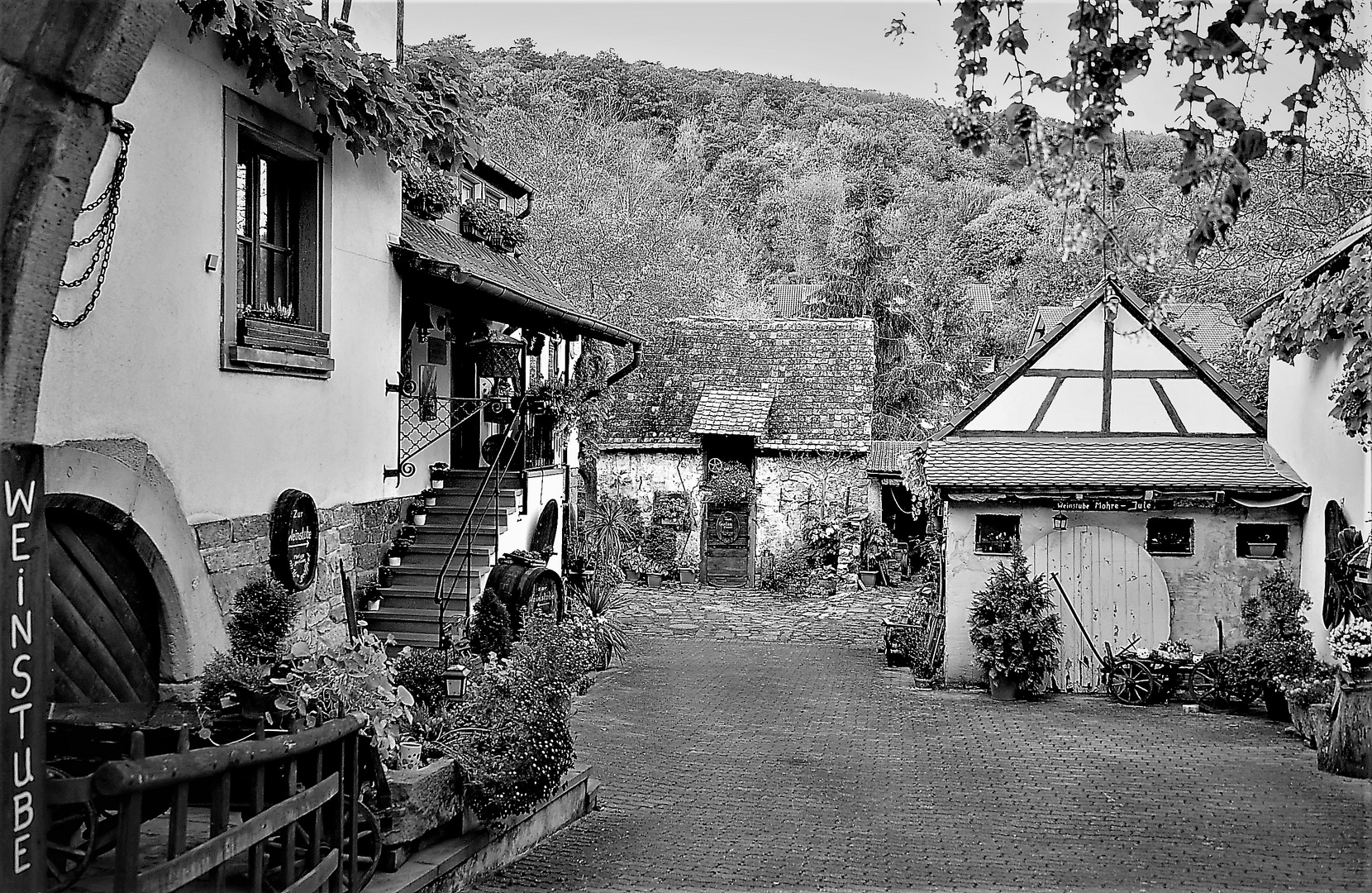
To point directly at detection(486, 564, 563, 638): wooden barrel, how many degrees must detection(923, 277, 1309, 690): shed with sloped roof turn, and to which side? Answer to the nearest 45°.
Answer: approximately 45° to its right

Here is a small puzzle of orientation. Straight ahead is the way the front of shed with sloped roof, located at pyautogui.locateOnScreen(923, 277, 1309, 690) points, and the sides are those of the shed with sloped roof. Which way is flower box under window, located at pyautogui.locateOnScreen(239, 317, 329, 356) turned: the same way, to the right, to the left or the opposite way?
to the left

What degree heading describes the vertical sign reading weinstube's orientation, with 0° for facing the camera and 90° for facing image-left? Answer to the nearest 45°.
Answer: approximately 0°

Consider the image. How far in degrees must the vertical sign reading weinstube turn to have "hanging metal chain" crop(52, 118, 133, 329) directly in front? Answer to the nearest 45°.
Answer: approximately 180°

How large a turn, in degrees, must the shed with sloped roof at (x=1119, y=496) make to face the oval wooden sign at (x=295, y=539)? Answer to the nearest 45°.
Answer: approximately 45° to its right

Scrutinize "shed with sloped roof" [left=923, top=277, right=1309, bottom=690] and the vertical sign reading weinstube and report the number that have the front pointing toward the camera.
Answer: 2

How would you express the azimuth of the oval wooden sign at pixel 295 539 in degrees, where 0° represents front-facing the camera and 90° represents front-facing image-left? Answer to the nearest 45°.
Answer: approximately 315°

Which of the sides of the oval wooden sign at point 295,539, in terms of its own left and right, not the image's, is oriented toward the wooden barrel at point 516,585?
left

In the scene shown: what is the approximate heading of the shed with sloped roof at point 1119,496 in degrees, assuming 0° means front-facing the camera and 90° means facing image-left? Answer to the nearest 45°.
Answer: approximately 0°

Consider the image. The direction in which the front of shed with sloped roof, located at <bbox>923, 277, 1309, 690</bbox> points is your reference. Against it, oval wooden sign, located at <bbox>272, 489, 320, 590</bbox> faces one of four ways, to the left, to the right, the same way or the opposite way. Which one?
to the left

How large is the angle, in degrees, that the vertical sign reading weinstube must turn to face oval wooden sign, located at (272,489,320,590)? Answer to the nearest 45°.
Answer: approximately 180°
